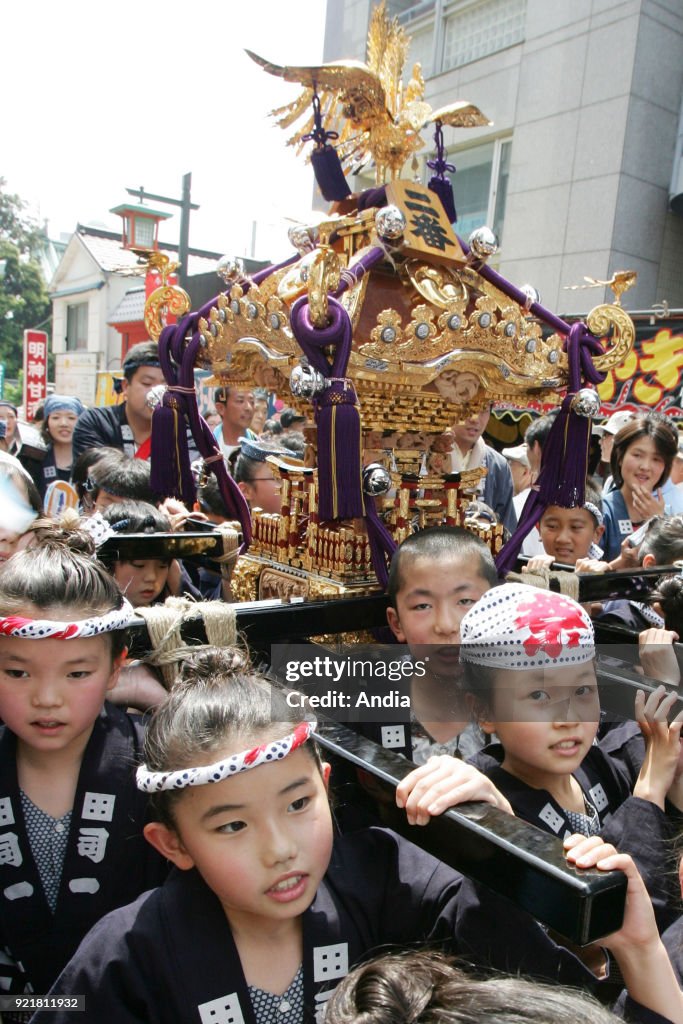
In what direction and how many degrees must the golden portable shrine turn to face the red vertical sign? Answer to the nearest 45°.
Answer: approximately 180°

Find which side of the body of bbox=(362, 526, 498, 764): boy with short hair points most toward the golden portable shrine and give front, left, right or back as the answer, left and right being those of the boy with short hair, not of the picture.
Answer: back

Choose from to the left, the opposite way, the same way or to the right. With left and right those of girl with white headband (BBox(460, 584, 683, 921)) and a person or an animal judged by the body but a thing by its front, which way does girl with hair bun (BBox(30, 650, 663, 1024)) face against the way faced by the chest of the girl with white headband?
the same way

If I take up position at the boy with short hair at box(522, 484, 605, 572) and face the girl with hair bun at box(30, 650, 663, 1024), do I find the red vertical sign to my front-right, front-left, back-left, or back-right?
back-right

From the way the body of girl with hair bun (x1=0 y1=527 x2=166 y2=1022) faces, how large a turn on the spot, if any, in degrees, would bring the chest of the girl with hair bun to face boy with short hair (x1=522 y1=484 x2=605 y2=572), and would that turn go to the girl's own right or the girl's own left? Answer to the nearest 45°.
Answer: approximately 135° to the girl's own left

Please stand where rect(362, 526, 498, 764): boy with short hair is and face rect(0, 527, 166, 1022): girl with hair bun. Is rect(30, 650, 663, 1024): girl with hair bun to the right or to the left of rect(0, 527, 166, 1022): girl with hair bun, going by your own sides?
left

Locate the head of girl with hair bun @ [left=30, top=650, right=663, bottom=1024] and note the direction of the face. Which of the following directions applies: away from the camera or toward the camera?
toward the camera

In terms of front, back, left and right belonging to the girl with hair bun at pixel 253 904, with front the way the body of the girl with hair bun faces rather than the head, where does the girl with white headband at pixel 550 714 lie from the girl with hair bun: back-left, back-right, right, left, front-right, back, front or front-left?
left

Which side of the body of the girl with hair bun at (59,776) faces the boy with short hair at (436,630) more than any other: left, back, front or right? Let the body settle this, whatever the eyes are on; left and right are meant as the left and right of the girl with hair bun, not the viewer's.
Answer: left

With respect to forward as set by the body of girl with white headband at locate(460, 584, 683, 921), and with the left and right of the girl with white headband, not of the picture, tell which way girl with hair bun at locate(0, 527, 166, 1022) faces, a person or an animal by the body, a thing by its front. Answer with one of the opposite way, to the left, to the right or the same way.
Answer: the same way

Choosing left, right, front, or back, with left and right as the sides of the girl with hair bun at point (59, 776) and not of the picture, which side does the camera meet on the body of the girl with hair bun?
front

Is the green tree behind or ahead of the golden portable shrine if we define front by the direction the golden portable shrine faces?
behind

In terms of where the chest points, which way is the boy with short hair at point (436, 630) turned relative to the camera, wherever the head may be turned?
toward the camera

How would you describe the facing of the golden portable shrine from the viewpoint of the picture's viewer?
facing the viewer and to the right of the viewer

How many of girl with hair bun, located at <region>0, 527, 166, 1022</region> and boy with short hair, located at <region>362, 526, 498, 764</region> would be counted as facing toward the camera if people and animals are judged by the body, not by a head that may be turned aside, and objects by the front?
2

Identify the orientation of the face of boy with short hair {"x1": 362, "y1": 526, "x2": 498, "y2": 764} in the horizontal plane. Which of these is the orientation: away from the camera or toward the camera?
toward the camera
